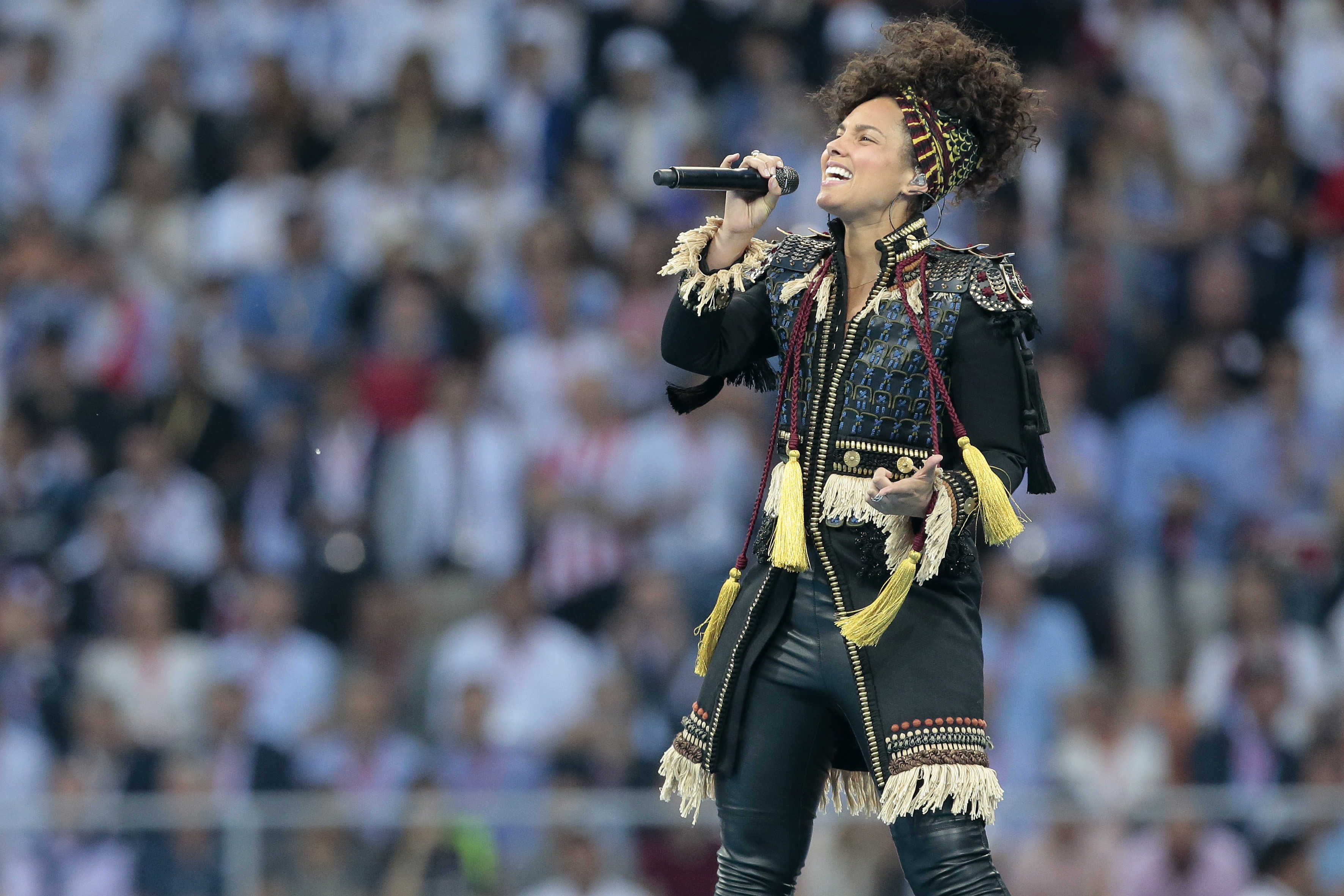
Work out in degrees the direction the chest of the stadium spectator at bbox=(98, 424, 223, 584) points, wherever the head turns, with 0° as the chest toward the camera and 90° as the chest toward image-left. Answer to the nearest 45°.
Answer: approximately 45°

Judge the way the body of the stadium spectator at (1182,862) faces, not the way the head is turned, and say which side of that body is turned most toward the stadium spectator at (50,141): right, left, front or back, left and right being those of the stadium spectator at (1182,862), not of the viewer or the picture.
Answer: right

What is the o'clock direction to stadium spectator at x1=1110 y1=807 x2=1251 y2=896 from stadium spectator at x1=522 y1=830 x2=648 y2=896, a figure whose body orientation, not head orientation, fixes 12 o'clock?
stadium spectator at x1=1110 y1=807 x2=1251 y2=896 is roughly at 9 o'clock from stadium spectator at x1=522 y1=830 x2=648 y2=896.

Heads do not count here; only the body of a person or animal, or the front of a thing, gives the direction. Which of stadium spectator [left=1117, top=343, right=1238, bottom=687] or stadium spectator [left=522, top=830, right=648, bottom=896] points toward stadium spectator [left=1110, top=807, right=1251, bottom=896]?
stadium spectator [left=1117, top=343, right=1238, bottom=687]

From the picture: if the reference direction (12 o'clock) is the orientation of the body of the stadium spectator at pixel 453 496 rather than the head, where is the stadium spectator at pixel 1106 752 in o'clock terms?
the stadium spectator at pixel 1106 752 is roughly at 10 o'clock from the stadium spectator at pixel 453 496.

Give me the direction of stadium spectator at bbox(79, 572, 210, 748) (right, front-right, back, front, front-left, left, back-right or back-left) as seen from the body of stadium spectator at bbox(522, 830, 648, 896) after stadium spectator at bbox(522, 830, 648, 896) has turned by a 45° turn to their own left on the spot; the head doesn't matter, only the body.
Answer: back

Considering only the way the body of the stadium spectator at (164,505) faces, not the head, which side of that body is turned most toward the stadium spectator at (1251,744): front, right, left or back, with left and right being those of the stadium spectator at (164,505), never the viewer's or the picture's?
left

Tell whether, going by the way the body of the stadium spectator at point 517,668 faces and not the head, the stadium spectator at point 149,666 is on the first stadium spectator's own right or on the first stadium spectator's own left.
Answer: on the first stadium spectator's own right

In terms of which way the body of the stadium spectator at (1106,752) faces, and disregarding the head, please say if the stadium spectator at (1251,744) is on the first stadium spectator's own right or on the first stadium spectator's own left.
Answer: on the first stadium spectator's own left

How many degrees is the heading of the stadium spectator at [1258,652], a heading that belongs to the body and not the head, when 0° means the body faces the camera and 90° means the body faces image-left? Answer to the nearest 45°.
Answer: approximately 0°
